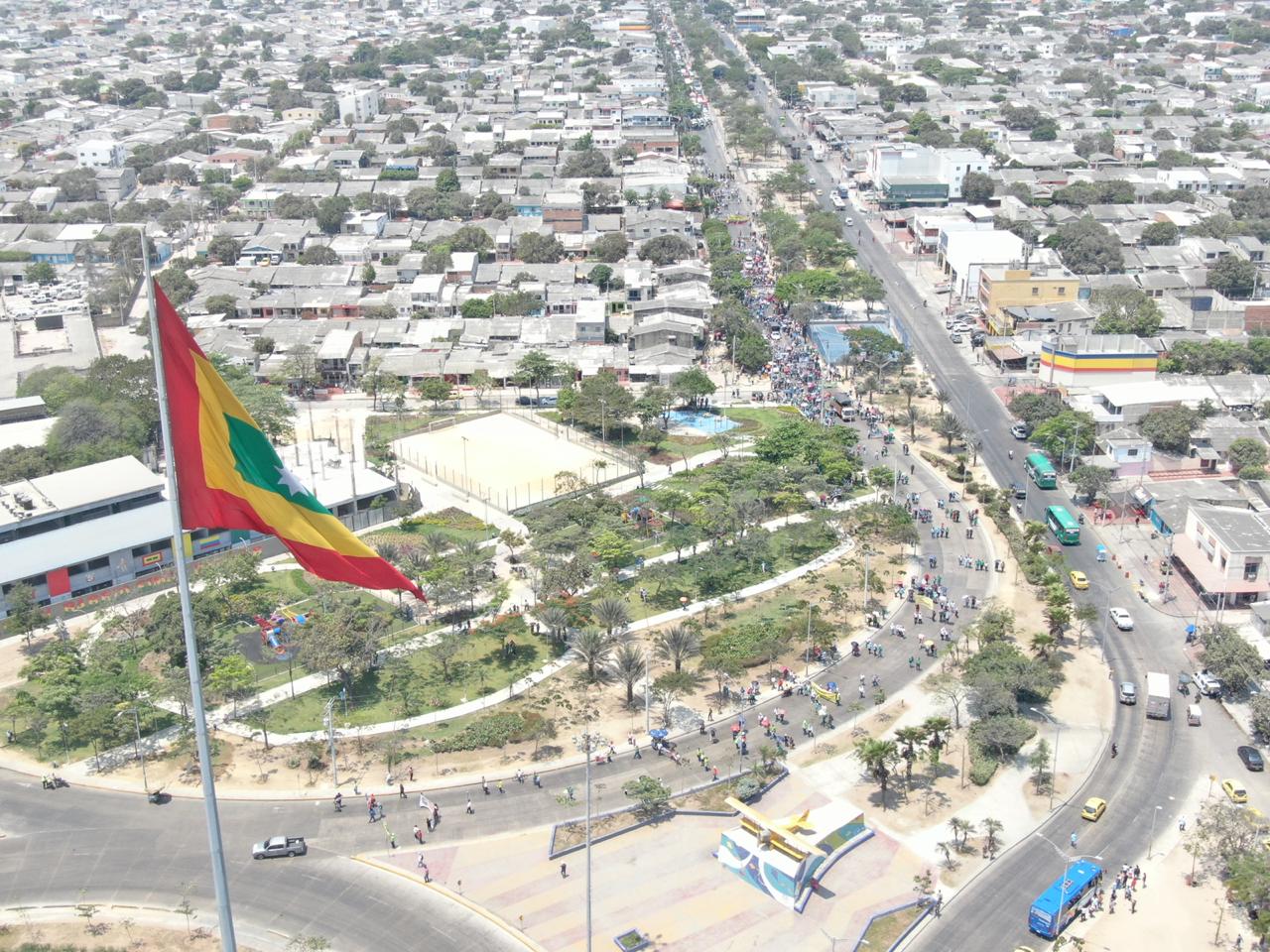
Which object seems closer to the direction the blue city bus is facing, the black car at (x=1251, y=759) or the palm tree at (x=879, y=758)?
the black car

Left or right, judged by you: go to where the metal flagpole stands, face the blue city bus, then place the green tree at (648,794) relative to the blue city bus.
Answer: left
